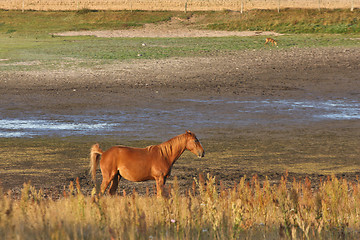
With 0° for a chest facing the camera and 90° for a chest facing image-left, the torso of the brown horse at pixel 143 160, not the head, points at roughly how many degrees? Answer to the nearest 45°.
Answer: approximately 270°
